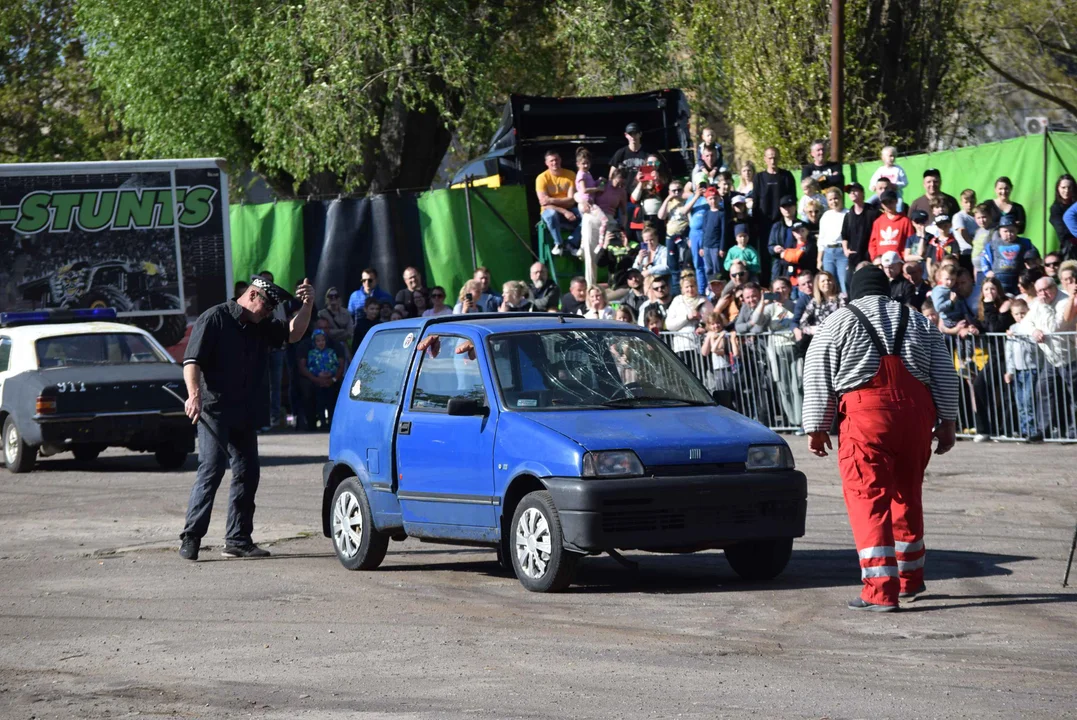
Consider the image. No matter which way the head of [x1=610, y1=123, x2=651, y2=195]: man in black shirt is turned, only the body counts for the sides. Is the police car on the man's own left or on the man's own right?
on the man's own right

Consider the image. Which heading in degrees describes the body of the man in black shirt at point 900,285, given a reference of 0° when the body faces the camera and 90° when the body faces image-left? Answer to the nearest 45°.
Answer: approximately 45°

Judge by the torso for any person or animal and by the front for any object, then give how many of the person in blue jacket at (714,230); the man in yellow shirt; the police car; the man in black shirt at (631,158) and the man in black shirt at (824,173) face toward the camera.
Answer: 4

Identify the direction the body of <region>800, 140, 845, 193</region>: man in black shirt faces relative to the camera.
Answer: toward the camera

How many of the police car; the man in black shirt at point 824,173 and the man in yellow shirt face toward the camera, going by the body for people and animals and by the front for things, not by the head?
2

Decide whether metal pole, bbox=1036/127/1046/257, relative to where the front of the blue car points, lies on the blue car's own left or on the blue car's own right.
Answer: on the blue car's own left

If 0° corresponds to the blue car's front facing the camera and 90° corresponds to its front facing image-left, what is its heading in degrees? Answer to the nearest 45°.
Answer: approximately 315°

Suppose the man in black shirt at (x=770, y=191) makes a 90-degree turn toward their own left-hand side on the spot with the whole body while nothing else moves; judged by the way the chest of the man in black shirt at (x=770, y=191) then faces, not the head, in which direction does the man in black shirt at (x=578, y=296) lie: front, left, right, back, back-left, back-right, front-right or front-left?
back

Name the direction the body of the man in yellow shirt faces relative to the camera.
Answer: toward the camera

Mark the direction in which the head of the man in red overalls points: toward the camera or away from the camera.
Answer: away from the camera

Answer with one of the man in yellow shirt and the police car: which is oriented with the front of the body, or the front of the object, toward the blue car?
the man in yellow shirt

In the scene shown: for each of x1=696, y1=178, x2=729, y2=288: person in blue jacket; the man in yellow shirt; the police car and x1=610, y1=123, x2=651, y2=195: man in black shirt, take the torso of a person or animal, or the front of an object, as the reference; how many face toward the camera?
3

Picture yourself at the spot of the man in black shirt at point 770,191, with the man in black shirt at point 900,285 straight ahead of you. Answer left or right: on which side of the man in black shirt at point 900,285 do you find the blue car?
right
